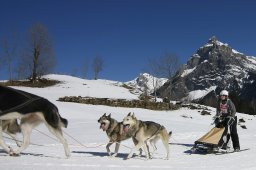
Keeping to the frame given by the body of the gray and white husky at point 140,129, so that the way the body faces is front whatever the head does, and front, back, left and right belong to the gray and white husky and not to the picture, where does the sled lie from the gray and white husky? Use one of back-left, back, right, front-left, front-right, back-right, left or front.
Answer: back-right

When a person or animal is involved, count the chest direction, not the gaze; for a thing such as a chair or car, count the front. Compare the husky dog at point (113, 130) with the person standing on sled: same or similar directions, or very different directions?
same or similar directions

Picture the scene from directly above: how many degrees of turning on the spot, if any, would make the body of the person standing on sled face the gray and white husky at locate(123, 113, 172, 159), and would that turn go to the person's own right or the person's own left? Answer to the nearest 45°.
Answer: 0° — they already face it

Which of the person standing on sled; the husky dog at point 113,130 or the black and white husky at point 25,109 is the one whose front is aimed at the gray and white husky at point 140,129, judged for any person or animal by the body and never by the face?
the person standing on sled

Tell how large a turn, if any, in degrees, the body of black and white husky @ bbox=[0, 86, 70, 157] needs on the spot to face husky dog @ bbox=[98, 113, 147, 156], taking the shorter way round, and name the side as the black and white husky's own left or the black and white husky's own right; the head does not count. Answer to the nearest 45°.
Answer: approximately 135° to the black and white husky's own right

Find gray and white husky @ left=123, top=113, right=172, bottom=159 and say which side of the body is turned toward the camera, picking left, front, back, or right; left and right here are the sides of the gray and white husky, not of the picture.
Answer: left

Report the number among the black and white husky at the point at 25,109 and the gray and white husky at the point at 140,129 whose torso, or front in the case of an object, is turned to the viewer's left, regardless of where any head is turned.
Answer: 2

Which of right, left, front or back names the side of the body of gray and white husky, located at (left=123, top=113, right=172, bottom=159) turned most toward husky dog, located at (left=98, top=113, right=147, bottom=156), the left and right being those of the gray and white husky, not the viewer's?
front

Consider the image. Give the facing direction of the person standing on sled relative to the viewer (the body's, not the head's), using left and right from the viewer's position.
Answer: facing the viewer and to the left of the viewer

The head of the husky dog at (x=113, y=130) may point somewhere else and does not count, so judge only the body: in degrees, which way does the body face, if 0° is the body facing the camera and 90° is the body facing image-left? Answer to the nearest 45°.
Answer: approximately 45°

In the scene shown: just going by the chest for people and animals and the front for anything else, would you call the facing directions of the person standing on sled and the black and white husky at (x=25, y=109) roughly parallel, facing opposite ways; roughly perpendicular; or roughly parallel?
roughly parallel

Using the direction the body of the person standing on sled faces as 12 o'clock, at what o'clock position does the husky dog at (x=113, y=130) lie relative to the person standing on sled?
The husky dog is roughly at 12 o'clock from the person standing on sled.

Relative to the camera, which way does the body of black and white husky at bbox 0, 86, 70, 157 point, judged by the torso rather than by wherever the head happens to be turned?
to the viewer's left
